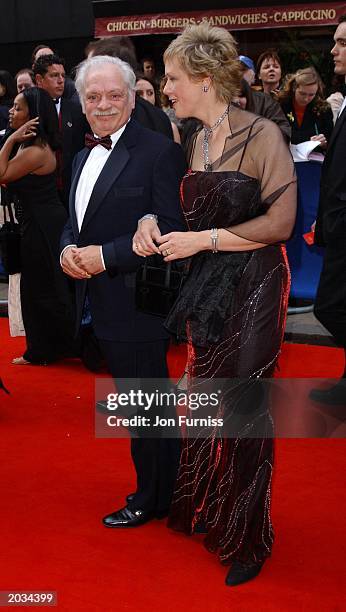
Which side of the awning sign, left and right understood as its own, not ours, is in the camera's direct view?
front

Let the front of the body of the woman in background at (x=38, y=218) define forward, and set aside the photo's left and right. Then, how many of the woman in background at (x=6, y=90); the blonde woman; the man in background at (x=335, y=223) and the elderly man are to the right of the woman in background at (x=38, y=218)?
1

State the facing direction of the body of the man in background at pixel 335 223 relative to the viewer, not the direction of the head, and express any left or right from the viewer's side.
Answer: facing to the left of the viewer

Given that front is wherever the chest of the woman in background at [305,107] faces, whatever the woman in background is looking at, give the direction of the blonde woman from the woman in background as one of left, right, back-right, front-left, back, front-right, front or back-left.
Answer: front

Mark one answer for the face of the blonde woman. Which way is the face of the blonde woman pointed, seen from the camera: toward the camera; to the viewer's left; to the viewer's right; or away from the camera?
to the viewer's left

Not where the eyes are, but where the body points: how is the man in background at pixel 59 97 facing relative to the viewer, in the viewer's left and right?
facing the viewer and to the right of the viewer

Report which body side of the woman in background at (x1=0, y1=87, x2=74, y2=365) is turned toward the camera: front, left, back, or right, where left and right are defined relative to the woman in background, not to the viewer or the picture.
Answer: left

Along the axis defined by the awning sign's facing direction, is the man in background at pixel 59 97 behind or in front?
in front

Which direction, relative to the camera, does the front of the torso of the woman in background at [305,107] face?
toward the camera

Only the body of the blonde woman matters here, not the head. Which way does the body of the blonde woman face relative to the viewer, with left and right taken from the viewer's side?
facing the viewer and to the left of the viewer

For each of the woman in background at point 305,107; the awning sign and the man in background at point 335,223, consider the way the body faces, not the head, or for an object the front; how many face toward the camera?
2

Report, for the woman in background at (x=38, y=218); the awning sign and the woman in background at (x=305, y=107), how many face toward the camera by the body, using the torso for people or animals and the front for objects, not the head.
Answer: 2

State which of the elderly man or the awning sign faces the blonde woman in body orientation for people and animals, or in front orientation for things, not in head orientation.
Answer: the awning sign
